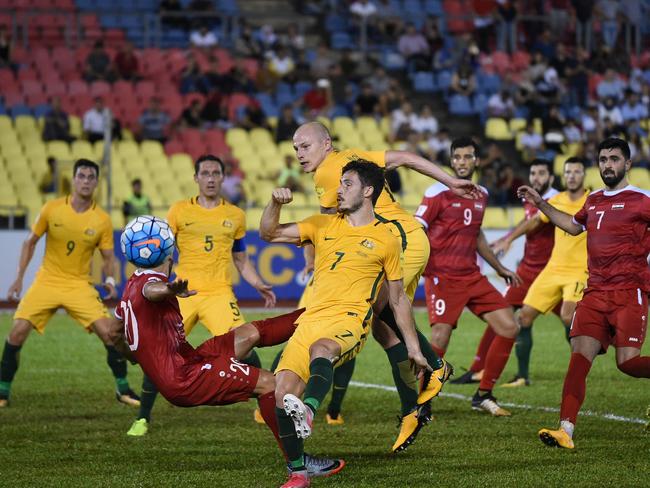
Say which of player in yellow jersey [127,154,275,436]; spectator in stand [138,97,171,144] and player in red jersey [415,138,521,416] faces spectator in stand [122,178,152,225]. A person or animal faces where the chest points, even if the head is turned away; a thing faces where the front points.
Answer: spectator in stand [138,97,171,144]

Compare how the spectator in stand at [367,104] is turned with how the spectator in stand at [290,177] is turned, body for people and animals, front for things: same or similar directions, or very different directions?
same or similar directions

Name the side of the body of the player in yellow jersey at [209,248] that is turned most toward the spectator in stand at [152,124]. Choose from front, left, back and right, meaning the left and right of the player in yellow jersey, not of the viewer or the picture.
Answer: back

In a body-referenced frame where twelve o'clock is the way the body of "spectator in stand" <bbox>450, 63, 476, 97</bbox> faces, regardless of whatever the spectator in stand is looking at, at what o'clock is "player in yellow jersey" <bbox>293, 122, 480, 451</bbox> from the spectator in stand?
The player in yellow jersey is roughly at 12 o'clock from the spectator in stand.

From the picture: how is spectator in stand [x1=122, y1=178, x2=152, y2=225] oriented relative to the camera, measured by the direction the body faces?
toward the camera

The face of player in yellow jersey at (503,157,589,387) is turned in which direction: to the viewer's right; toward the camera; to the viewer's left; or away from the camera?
toward the camera

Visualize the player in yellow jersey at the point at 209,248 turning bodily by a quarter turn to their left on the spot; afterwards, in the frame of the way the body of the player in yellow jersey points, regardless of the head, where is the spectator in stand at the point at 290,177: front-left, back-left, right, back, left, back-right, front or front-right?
left

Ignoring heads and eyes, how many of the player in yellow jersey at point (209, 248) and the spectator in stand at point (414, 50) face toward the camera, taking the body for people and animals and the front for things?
2

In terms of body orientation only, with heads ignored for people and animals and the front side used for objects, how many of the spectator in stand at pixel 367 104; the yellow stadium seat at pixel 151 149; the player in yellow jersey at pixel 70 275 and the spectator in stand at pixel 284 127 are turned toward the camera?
4

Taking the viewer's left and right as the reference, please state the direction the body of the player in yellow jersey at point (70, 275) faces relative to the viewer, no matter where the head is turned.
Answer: facing the viewer

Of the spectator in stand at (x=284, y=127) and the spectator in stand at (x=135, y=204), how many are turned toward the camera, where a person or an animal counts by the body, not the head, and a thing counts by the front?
2

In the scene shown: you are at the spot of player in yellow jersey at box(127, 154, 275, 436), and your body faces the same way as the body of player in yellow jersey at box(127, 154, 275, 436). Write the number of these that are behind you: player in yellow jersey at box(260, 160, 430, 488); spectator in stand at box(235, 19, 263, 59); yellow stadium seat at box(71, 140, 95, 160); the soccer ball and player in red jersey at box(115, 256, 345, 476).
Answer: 2

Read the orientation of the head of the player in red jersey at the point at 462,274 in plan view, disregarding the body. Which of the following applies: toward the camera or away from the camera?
toward the camera

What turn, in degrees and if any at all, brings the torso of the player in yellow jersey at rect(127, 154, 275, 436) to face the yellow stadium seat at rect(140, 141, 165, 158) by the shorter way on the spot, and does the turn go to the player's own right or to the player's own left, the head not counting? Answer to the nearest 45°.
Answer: approximately 180°

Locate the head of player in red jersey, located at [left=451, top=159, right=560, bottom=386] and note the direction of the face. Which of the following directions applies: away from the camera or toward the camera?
toward the camera

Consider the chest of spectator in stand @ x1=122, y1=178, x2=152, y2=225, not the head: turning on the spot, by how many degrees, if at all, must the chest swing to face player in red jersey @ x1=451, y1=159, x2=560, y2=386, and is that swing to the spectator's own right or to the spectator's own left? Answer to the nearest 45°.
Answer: approximately 45° to the spectator's own left

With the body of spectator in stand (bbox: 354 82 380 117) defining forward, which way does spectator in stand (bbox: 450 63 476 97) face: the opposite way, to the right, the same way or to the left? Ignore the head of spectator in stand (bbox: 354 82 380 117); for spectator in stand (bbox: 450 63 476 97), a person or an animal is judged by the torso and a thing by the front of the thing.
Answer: the same way

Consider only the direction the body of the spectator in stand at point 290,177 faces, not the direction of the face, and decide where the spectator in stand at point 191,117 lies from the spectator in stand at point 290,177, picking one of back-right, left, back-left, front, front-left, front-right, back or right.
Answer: back-right

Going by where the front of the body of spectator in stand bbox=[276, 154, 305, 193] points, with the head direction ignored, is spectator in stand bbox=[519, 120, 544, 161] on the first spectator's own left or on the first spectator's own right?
on the first spectator's own left

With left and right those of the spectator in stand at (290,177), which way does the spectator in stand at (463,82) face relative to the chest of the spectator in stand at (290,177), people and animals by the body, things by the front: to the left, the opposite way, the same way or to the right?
the same way
